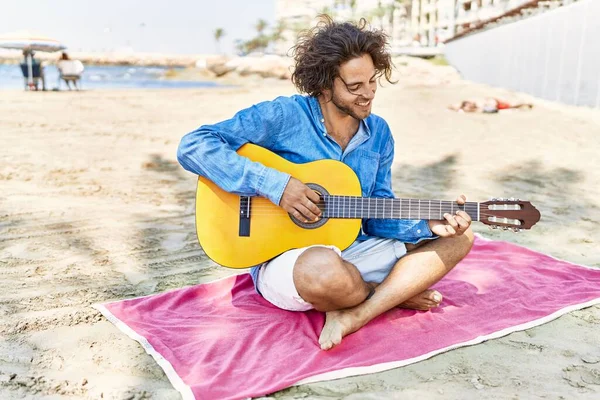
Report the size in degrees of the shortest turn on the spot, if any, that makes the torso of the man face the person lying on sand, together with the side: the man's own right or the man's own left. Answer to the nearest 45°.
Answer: approximately 135° to the man's own left

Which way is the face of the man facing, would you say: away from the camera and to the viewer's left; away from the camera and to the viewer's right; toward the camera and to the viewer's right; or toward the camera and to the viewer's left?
toward the camera and to the viewer's right

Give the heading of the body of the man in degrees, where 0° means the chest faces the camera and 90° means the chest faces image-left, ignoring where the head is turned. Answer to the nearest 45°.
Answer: approximately 315°

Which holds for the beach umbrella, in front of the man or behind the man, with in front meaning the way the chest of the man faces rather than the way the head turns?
behind

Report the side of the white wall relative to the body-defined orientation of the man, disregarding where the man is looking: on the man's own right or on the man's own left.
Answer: on the man's own left
